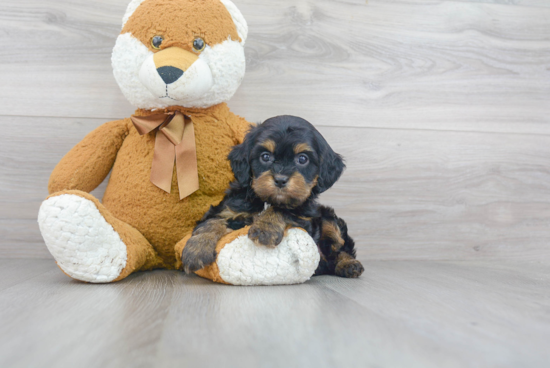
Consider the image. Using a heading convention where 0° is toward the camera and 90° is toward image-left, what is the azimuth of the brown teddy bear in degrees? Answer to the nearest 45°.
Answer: approximately 0°

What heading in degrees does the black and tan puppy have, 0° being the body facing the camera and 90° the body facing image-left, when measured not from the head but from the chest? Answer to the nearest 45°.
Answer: approximately 0°
